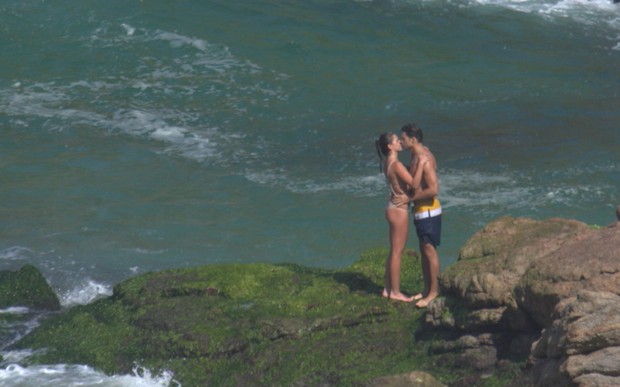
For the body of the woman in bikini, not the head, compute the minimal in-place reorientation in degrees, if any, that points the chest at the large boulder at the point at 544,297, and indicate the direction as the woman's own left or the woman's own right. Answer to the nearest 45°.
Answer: approximately 45° to the woman's own right

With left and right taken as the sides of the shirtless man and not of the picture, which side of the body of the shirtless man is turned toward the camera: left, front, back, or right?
left

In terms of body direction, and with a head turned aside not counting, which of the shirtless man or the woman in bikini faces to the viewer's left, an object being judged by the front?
the shirtless man

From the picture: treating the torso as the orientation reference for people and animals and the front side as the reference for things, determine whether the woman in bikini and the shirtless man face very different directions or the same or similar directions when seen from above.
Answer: very different directions

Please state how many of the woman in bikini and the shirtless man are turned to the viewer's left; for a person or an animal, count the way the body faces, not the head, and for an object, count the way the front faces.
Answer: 1

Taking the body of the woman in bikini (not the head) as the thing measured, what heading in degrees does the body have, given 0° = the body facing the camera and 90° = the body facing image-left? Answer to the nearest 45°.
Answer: approximately 270°

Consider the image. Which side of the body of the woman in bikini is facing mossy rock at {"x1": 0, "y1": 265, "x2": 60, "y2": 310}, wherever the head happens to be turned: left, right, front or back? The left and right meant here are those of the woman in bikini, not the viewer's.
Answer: back

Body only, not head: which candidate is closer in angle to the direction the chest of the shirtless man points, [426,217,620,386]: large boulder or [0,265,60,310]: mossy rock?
the mossy rock

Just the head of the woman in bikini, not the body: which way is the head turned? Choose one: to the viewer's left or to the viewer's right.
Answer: to the viewer's right

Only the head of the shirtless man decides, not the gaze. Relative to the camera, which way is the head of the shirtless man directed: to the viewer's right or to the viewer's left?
to the viewer's left
